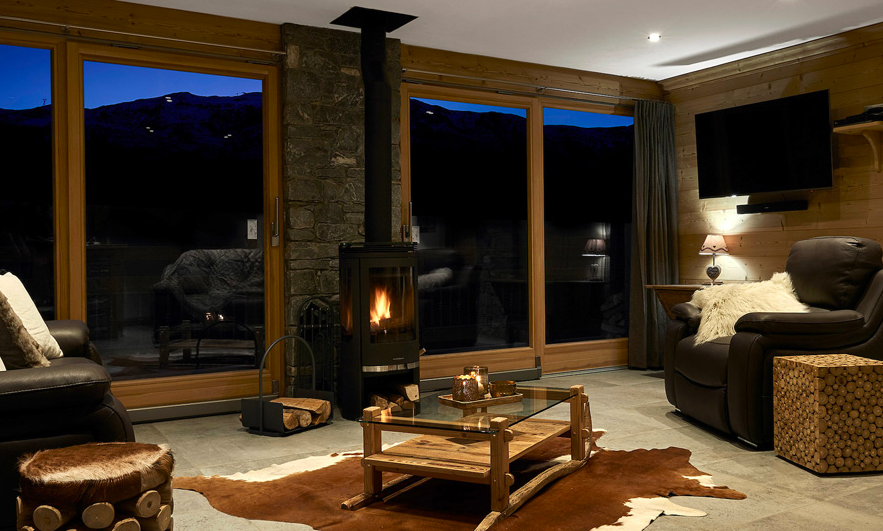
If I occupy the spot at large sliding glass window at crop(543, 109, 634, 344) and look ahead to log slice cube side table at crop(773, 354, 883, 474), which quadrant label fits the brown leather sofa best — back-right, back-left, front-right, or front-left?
front-right

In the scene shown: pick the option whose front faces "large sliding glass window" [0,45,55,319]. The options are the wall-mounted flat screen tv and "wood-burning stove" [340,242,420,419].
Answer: the wall-mounted flat screen tv

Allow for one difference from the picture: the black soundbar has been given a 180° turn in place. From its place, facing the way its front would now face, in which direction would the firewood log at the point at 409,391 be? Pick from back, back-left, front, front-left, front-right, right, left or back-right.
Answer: back

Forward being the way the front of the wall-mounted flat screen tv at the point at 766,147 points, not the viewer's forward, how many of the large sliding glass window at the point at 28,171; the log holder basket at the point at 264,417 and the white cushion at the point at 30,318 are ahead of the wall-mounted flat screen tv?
3

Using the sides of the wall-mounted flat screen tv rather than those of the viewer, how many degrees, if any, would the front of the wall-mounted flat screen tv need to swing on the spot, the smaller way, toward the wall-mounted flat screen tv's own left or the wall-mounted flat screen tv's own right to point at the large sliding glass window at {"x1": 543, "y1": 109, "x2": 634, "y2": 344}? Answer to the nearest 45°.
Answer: approximately 45° to the wall-mounted flat screen tv's own right

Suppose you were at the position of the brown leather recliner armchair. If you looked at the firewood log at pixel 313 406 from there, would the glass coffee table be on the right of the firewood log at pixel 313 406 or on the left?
left

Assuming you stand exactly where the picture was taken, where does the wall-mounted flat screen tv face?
facing the viewer and to the left of the viewer

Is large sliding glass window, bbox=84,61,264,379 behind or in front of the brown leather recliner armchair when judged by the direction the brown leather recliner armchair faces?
in front

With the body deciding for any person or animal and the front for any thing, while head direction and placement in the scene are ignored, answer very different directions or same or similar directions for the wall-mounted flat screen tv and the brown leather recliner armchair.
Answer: same or similar directions

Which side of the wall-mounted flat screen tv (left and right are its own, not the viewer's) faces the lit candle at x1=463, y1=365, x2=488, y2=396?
front

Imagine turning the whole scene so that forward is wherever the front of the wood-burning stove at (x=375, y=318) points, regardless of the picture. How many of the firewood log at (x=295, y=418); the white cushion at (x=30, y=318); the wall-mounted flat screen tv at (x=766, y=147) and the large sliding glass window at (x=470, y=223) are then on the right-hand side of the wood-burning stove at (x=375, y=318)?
2

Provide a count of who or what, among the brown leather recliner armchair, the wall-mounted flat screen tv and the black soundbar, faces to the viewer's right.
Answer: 0

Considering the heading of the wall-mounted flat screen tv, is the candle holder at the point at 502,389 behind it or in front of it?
in front

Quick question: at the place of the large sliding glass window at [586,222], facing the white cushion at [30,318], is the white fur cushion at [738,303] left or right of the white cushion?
left

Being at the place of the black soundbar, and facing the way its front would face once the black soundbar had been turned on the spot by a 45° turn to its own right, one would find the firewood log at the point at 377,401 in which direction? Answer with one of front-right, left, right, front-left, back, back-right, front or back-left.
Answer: front-left

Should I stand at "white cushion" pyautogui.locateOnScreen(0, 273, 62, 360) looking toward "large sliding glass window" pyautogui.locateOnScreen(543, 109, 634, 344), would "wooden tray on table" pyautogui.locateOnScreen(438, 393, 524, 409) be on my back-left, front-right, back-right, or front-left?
front-right

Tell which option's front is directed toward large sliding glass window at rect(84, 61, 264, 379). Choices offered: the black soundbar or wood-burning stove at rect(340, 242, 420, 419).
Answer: the black soundbar

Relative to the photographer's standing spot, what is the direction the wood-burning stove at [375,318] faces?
facing the viewer and to the right of the viewer

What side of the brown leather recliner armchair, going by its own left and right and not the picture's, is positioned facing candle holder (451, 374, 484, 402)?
front

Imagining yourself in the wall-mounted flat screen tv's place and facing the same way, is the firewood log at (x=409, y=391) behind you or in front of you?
in front
